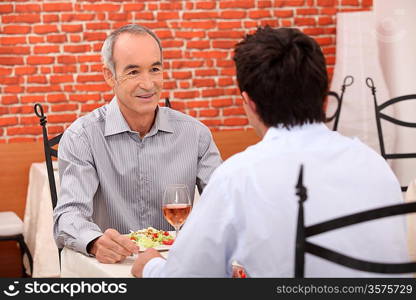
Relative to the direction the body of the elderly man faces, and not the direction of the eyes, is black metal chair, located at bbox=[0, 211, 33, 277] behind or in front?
behind

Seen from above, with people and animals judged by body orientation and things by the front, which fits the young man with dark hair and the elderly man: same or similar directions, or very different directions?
very different directions

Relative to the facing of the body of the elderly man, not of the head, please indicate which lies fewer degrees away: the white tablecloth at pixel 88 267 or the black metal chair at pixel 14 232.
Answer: the white tablecloth

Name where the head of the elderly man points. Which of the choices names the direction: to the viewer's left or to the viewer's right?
to the viewer's right

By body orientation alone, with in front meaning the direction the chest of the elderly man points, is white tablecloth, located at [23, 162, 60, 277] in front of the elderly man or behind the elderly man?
behind

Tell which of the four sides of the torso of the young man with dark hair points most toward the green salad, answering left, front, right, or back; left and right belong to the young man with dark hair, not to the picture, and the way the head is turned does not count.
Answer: front

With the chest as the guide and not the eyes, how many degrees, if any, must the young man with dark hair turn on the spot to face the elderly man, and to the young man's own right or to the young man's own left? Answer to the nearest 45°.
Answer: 0° — they already face them

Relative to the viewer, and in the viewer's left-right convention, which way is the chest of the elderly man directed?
facing the viewer and to the right of the viewer

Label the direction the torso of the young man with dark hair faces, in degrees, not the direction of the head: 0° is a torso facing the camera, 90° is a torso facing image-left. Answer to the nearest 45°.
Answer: approximately 135°

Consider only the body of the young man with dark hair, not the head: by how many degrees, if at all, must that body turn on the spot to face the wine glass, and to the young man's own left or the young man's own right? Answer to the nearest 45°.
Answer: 0° — they already face it
